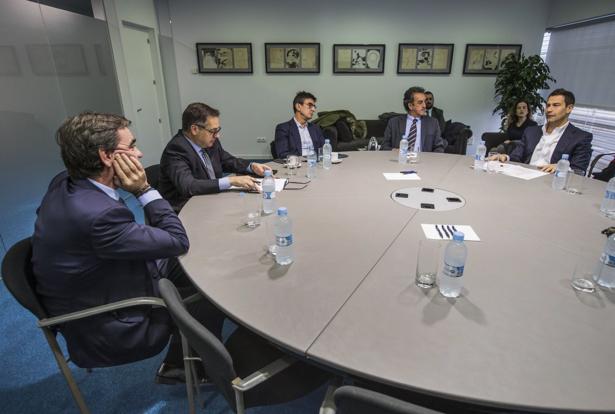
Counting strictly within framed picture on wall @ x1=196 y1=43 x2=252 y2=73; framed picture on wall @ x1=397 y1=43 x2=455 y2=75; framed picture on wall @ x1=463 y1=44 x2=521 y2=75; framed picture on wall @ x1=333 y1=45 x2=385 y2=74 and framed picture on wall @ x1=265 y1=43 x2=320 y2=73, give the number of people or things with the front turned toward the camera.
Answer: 5

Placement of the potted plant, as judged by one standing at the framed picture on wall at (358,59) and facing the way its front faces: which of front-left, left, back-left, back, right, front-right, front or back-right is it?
left

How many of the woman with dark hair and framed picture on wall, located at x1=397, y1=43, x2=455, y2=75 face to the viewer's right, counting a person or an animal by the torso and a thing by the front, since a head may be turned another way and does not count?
0

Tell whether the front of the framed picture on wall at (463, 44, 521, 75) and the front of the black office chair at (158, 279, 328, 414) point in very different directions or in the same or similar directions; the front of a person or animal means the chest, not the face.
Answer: very different directions

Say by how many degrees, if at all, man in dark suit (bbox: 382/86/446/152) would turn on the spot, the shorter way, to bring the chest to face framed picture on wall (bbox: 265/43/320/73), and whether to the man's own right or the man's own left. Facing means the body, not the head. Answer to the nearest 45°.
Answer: approximately 135° to the man's own right

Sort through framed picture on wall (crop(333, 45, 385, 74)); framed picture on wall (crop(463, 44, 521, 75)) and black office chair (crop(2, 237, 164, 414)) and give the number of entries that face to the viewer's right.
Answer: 1

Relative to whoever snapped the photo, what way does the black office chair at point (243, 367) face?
facing away from the viewer and to the right of the viewer

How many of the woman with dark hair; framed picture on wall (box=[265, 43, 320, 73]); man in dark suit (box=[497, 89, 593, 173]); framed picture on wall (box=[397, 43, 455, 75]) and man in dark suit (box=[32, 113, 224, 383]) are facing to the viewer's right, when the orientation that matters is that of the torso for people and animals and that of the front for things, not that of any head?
1

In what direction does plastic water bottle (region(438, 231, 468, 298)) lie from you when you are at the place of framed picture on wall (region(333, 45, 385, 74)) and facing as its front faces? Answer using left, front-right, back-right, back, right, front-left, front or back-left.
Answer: front

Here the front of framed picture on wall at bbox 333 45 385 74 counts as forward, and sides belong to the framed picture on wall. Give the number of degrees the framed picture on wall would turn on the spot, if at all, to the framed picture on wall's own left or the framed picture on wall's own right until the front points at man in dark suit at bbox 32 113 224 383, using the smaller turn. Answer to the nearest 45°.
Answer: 0° — it already faces them

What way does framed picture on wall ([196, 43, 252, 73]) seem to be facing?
toward the camera

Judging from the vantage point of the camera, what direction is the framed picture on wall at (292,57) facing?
facing the viewer

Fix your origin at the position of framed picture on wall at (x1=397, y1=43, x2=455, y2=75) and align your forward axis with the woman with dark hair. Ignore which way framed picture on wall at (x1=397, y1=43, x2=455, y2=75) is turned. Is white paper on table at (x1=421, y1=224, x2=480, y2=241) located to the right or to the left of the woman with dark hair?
right

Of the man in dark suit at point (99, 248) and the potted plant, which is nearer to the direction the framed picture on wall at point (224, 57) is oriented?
the man in dark suit

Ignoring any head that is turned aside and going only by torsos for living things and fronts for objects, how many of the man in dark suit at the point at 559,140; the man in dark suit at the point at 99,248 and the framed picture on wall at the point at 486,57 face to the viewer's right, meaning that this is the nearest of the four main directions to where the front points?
1

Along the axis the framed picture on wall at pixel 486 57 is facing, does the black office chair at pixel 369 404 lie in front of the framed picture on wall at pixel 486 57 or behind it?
in front

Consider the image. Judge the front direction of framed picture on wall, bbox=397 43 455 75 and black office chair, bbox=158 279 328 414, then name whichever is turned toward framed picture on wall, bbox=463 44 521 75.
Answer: the black office chair

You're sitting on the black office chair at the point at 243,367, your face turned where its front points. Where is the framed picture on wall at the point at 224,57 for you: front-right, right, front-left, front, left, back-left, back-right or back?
front-left

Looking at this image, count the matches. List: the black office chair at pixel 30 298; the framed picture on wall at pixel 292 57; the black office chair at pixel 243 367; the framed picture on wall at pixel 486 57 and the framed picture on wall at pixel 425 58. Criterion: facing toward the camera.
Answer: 3

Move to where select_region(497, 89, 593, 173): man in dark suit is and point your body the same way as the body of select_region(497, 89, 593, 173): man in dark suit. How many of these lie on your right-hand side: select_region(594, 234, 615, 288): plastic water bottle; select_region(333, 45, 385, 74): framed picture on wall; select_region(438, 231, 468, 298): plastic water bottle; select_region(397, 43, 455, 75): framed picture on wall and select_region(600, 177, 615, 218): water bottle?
2

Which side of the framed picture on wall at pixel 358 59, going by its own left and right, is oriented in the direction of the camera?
front
